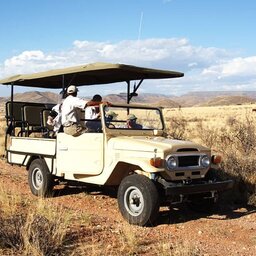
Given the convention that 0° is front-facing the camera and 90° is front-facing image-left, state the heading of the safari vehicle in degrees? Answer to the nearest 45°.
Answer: approximately 315°

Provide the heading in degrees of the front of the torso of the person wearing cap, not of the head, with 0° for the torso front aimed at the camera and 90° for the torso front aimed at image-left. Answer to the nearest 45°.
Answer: approximately 270°

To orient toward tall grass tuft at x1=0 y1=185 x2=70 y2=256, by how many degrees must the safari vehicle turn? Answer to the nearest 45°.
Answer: approximately 90° to its right

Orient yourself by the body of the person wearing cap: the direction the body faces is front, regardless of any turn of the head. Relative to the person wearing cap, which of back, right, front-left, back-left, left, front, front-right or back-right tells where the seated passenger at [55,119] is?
back-left

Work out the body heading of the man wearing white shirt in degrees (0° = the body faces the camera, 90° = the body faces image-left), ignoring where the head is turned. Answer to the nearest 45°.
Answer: approximately 225°

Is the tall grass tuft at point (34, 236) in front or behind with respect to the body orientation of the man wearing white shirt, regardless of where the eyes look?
behind
